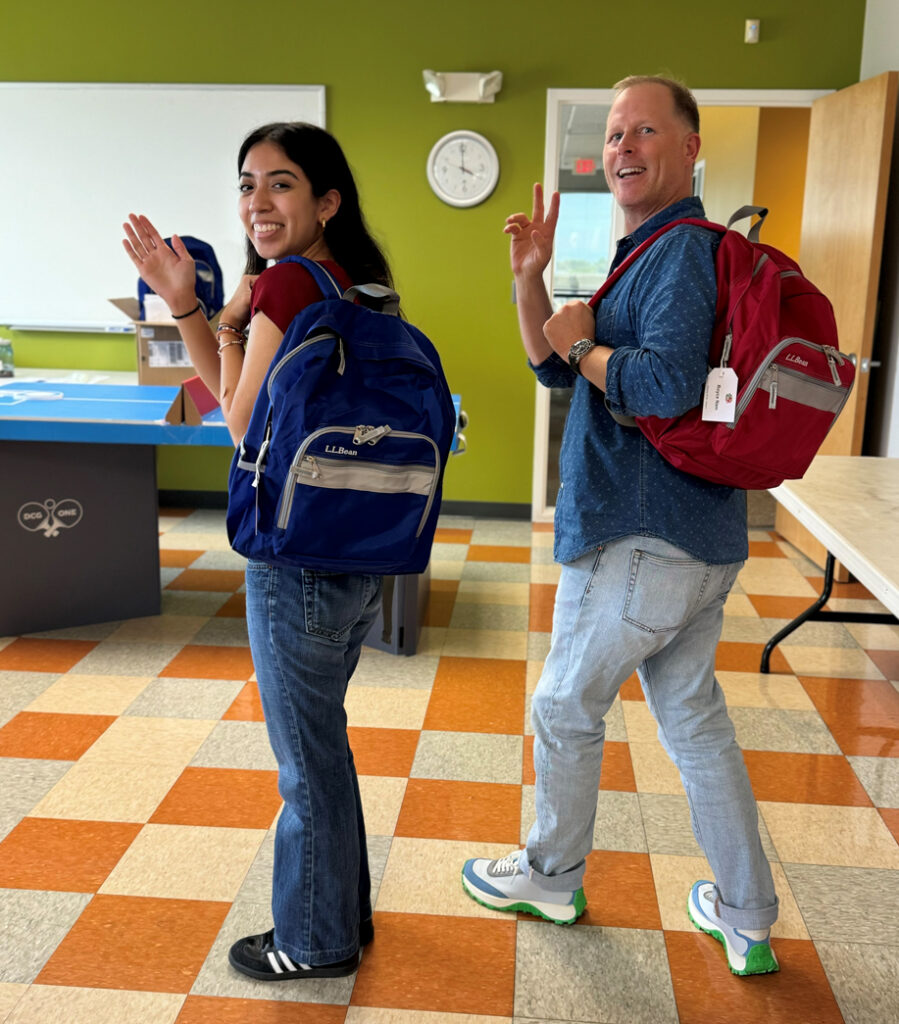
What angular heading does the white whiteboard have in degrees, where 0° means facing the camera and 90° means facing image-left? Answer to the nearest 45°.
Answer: approximately 0°

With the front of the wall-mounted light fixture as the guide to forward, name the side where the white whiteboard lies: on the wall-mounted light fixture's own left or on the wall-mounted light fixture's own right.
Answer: on the wall-mounted light fixture's own right

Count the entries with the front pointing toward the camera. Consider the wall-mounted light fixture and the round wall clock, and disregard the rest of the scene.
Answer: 2

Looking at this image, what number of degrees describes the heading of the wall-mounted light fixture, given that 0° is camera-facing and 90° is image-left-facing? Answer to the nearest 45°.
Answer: approximately 0°

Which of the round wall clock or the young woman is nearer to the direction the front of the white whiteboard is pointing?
the young woman

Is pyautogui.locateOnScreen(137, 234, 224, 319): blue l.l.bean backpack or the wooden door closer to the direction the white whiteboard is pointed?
the blue l.l.bean backpack
